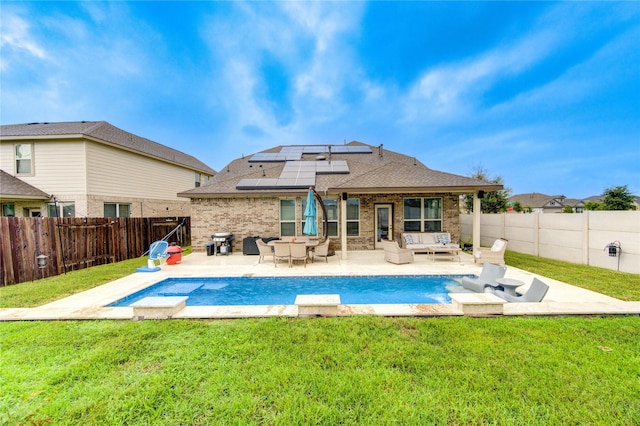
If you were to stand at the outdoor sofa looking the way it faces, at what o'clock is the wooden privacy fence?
The wooden privacy fence is roughly at 2 o'clock from the outdoor sofa.

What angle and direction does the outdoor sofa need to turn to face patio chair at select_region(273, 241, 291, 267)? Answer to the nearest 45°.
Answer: approximately 45° to its right

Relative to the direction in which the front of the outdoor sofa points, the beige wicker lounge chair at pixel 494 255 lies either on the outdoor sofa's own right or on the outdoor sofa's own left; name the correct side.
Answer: on the outdoor sofa's own left

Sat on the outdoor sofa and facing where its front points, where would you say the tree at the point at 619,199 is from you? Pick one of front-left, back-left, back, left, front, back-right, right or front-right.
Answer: back-left

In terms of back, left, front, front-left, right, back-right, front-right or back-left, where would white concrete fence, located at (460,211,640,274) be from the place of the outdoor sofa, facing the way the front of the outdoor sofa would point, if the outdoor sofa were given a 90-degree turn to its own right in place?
back
